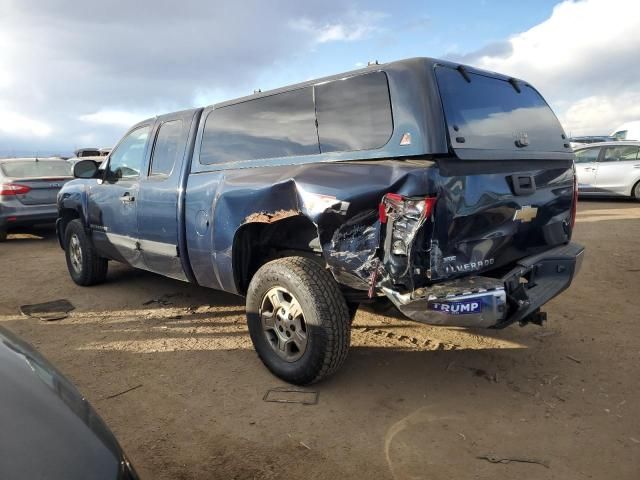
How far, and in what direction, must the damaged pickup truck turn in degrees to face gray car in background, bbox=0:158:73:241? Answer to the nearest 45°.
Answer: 0° — it already faces it

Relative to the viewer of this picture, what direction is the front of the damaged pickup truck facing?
facing away from the viewer and to the left of the viewer

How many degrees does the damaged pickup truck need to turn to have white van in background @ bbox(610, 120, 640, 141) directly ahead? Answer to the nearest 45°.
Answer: approximately 90° to its right

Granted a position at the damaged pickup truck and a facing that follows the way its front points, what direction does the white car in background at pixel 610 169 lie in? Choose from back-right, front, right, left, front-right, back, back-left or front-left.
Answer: right

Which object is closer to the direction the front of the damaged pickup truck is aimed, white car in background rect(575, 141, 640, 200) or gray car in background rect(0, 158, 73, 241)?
the gray car in background

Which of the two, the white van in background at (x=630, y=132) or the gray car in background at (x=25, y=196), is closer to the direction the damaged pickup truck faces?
the gray car in background
